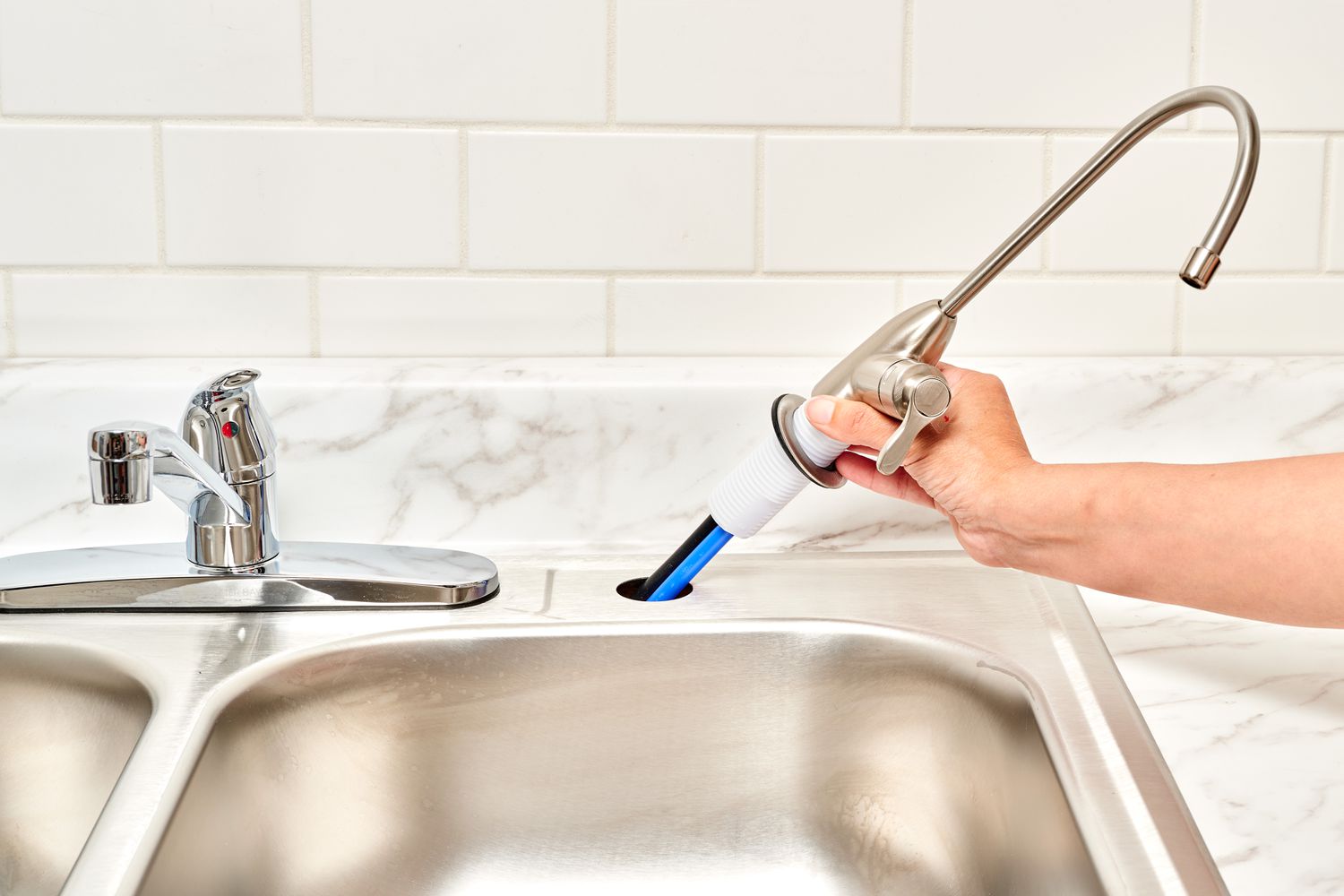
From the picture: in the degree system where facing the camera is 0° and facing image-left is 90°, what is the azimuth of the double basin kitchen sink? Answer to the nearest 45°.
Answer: approximately 0°

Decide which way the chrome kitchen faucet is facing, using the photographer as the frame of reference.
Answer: facing the viewer and to the left of the viewer

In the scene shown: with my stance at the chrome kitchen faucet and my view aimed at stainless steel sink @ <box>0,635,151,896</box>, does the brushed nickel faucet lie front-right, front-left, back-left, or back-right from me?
back-left

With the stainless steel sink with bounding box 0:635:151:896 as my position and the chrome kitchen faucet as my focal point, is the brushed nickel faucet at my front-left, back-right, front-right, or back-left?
front-right
